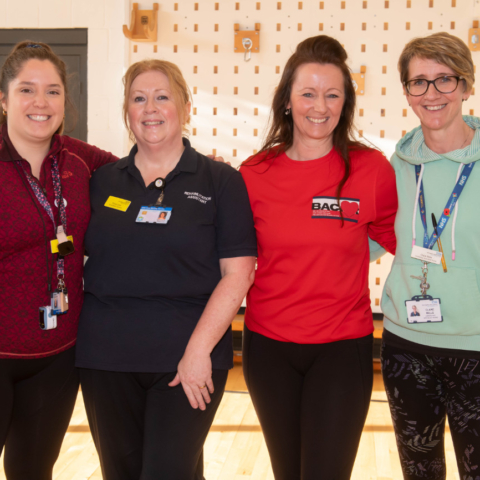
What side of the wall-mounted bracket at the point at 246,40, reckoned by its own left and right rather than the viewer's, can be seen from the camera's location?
front

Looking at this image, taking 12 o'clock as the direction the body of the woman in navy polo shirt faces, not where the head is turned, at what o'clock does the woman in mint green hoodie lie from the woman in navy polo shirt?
The woman in mint green hoodie is roughly at 9 o'clock from the woman in navy polo shirt.

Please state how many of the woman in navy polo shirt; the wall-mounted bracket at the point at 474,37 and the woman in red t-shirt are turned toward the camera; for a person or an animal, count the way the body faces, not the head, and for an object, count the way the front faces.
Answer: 3

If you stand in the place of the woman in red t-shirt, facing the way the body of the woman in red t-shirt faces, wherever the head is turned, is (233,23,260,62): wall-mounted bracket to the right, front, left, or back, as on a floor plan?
back

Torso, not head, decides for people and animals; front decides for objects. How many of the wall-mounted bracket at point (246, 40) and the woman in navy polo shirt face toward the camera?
2

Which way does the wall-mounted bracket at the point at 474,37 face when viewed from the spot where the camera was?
facing the viewer

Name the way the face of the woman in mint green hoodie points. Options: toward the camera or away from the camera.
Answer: toward the camera

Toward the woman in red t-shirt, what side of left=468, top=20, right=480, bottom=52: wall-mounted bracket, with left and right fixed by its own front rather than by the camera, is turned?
front

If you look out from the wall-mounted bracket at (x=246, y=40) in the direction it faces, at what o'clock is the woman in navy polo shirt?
The woman in navy polo shirt is roughly at 12 o'clock from the wall-mounted bracket.

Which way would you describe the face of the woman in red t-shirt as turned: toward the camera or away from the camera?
toward the camera

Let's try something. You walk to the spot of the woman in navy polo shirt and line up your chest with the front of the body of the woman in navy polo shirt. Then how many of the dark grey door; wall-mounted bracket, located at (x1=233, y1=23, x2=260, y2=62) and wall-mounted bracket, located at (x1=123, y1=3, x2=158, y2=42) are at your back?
3

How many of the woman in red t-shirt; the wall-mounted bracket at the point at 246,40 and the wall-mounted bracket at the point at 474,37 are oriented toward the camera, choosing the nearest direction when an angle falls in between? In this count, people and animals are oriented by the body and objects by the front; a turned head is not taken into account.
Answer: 3

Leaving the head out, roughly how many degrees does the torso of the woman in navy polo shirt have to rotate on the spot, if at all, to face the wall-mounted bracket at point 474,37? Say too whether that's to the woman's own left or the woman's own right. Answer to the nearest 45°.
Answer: approximately 135° to the woman's own left
